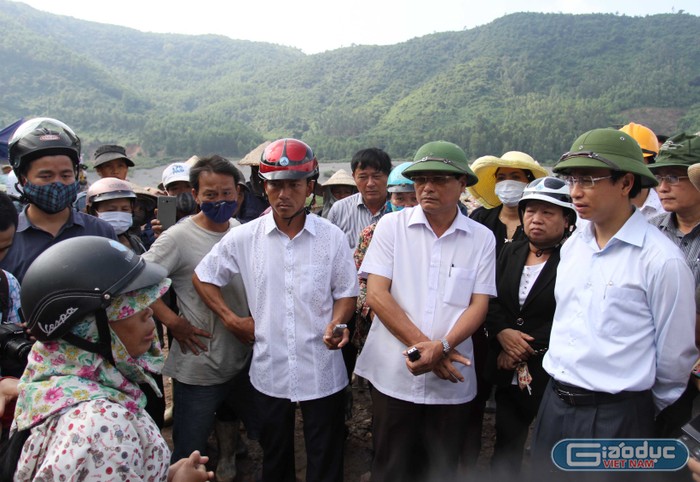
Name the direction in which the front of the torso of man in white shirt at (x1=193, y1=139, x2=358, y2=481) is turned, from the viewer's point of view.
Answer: toward the camera

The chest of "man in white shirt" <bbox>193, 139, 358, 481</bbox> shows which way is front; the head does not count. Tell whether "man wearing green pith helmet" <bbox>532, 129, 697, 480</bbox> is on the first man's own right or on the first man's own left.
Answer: on the first man's own left

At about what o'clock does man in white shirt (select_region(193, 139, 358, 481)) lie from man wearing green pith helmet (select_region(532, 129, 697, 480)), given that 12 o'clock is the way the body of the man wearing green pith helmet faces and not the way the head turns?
The man in white shirt is roughly at 1 o'clock from the man wearing green pith helmet.

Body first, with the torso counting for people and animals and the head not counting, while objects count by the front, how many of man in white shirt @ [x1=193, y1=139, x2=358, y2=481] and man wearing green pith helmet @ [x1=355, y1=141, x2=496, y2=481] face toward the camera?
2

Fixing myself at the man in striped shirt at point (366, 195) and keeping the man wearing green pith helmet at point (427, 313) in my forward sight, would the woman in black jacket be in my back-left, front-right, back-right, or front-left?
front-left

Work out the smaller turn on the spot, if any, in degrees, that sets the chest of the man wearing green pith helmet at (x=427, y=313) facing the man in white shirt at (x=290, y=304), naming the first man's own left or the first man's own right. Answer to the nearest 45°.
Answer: approximately 90° to the first man's own right

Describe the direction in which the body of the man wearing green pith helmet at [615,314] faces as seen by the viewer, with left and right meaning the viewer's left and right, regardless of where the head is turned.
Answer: facing the viewer and to the left of the viewer

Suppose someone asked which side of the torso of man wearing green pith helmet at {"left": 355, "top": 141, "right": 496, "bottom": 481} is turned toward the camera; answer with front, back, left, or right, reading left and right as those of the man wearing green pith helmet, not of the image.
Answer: front

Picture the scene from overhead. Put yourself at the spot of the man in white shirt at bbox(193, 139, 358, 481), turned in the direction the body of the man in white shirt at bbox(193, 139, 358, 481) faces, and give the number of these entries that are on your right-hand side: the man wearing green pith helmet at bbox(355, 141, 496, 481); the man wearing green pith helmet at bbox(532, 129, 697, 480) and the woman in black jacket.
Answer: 0

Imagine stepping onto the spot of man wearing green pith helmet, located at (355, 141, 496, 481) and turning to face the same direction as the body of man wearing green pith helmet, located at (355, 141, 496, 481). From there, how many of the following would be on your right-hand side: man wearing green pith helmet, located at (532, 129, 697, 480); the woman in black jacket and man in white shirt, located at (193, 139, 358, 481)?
1

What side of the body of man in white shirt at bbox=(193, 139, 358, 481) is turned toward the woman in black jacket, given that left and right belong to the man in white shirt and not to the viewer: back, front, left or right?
left

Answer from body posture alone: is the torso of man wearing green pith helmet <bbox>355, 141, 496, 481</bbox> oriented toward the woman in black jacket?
no

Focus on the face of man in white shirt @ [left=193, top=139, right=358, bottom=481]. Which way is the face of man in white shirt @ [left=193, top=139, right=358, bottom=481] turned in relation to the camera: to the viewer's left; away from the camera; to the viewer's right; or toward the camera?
toward the camera

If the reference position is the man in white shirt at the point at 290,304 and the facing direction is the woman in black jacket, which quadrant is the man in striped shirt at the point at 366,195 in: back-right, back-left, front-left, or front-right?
front-left

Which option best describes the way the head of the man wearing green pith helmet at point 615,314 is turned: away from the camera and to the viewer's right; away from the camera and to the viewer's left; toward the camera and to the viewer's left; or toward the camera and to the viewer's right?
toward the camera and to the viewer's left

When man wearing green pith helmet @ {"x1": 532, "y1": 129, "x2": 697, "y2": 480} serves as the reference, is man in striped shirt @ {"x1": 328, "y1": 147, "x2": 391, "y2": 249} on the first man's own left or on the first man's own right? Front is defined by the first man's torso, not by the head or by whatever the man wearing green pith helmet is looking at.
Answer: on the first man's own right

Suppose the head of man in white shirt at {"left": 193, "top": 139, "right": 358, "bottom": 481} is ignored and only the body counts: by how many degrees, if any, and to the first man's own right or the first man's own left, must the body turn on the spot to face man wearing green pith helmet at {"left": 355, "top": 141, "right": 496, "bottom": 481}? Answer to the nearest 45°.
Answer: approximately 90° to the first man's own left
